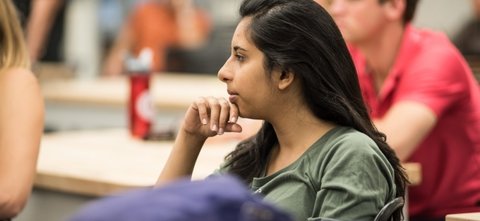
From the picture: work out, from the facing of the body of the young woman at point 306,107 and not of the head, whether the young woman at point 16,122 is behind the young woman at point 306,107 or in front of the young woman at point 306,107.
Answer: in front

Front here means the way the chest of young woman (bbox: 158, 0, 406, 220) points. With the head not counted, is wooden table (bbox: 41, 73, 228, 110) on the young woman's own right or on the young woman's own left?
on the young woman's own right

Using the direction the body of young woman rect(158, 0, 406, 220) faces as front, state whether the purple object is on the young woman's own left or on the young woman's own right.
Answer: on the young woman's own left

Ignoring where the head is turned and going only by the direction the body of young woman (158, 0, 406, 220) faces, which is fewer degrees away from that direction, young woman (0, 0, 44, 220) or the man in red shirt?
the young woman

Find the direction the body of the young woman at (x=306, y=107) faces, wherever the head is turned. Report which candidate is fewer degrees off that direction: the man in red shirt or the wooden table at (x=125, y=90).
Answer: the wooden table

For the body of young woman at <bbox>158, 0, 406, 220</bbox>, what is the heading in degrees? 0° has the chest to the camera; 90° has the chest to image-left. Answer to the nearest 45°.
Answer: approximately 90°

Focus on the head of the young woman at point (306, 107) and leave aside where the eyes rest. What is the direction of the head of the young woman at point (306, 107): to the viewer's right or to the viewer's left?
to the viewer's left
